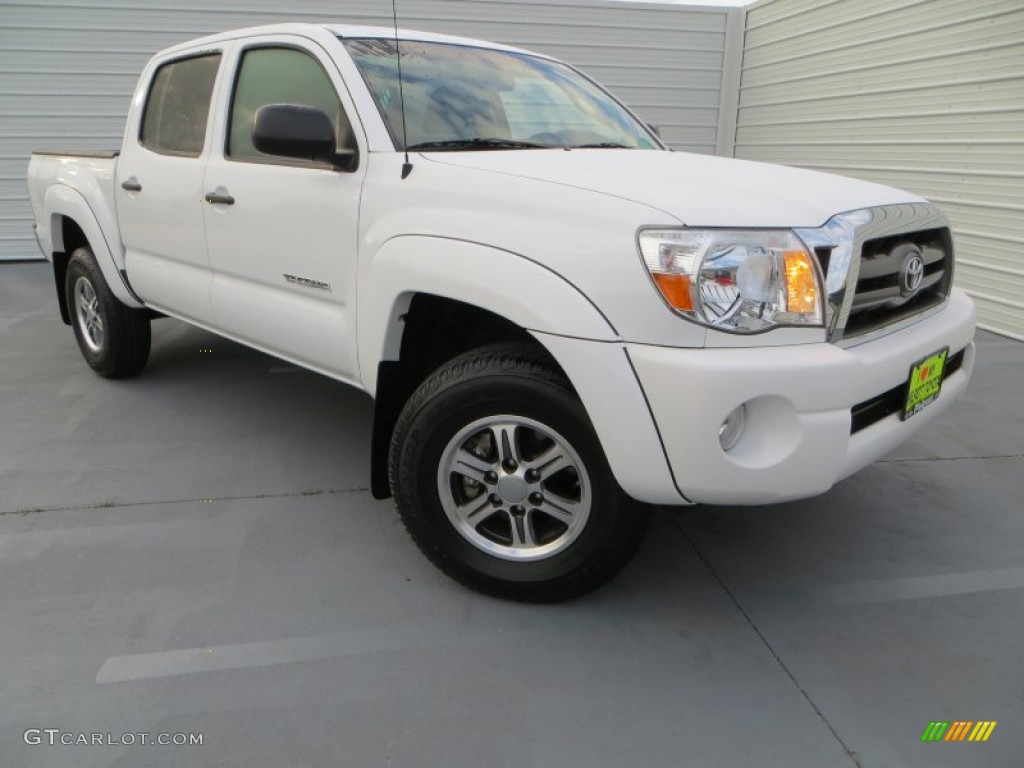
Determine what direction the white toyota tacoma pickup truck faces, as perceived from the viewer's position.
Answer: facing the viewer and to the right of the viewer
